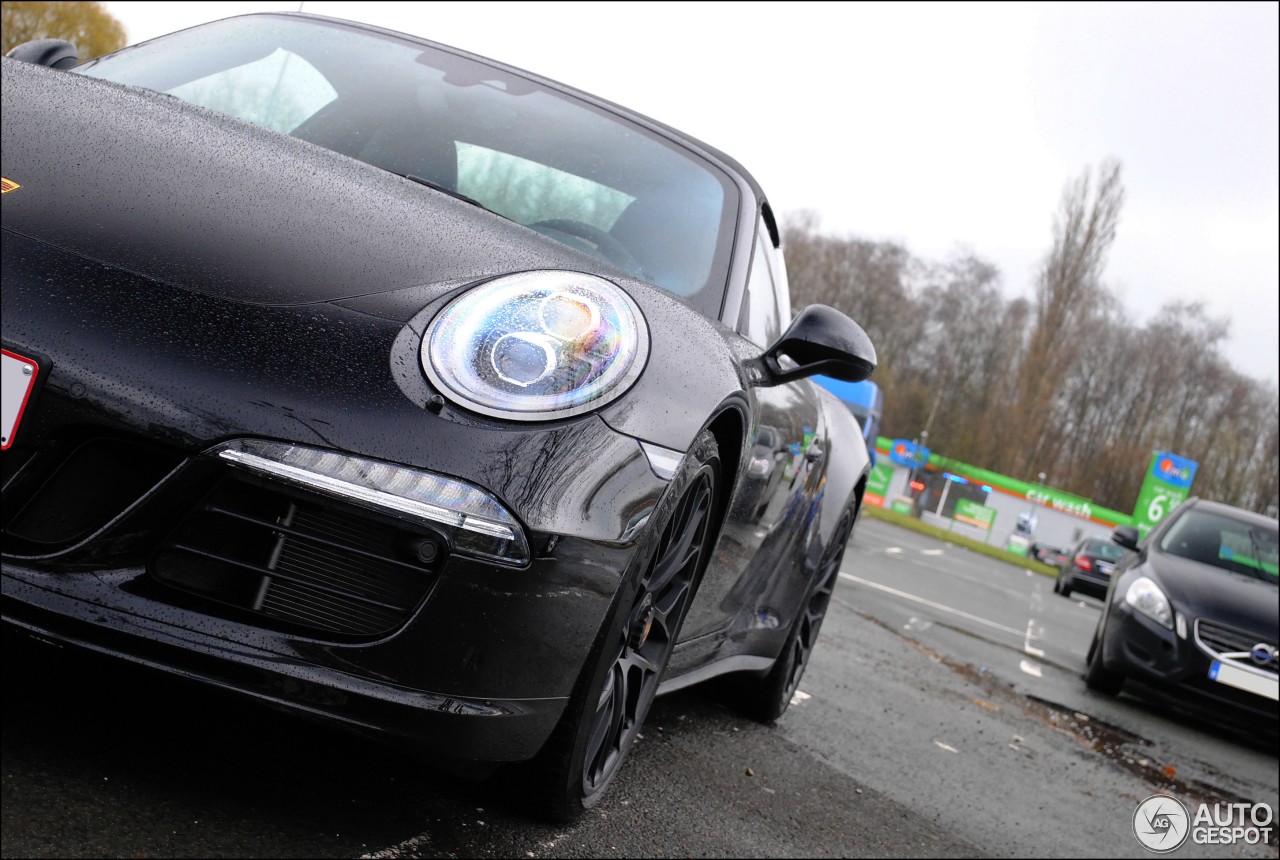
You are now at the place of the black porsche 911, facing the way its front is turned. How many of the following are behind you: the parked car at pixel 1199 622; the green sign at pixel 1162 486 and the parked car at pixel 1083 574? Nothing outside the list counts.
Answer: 3

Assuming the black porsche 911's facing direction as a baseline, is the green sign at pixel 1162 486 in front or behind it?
behind

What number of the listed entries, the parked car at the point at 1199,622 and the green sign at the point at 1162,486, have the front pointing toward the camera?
2

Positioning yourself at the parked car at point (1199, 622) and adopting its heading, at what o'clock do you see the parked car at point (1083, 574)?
the parked car at point (1083, 574) is roughly at 6 o'clock from the parked car at point (1199, 622).

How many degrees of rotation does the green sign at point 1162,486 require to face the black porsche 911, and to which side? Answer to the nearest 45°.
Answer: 0° — it already faces it

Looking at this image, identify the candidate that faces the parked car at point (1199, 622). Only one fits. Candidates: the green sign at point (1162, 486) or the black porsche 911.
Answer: the green sign

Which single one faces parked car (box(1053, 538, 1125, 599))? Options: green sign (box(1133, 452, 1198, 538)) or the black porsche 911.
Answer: the green sign

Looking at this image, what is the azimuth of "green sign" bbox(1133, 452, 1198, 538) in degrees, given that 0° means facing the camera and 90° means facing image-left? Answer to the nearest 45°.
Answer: approximately 0°

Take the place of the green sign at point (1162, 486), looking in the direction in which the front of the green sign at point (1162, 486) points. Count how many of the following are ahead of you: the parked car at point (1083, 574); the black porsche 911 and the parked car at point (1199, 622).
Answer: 3
